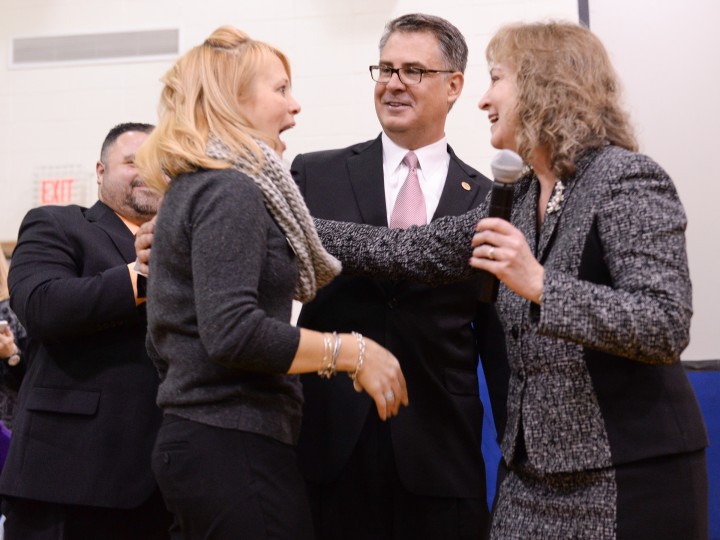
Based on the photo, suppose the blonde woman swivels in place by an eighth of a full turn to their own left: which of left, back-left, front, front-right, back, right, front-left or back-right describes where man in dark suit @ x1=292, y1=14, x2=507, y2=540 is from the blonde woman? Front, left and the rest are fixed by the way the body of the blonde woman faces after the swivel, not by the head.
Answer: front

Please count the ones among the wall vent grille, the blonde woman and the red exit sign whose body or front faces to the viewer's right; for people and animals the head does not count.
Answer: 1

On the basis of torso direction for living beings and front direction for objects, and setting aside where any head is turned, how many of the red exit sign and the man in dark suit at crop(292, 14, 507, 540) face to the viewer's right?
0

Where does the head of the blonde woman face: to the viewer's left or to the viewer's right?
to the viewer's right

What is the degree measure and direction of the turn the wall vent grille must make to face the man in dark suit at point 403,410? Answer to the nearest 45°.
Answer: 0° — it already faces them

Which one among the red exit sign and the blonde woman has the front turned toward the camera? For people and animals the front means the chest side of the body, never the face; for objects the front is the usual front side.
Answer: the red exit sign

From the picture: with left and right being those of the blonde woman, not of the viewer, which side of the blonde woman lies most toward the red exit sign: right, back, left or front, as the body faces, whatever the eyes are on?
left

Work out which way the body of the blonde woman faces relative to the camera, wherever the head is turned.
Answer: to the viewer's right

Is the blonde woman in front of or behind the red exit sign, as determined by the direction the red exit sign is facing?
in front

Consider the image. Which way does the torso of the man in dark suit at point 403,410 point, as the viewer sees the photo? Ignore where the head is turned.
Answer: toward the camera

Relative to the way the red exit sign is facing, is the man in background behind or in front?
in front

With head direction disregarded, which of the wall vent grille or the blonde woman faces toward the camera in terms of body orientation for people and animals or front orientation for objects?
the wall vent grille

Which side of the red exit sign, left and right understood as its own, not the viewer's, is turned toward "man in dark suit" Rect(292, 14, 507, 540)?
front

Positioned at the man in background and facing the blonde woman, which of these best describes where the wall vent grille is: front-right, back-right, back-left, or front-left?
back-left

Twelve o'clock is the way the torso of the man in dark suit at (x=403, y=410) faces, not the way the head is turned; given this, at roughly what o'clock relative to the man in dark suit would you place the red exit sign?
The red exit sign is roughly at 5 o'clock from the man in dark suit.

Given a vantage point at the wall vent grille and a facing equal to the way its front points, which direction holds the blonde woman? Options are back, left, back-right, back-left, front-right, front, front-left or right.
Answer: front

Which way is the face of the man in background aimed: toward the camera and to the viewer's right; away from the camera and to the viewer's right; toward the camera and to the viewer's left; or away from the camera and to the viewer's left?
toward the camera and to the viewer's right

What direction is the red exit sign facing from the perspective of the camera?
toward the camera

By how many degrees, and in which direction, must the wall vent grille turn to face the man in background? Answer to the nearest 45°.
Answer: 0° — it already faces them

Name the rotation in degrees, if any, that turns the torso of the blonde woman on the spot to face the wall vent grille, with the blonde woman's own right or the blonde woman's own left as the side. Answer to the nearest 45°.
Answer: approximately 90° to the blonde woman's own left
